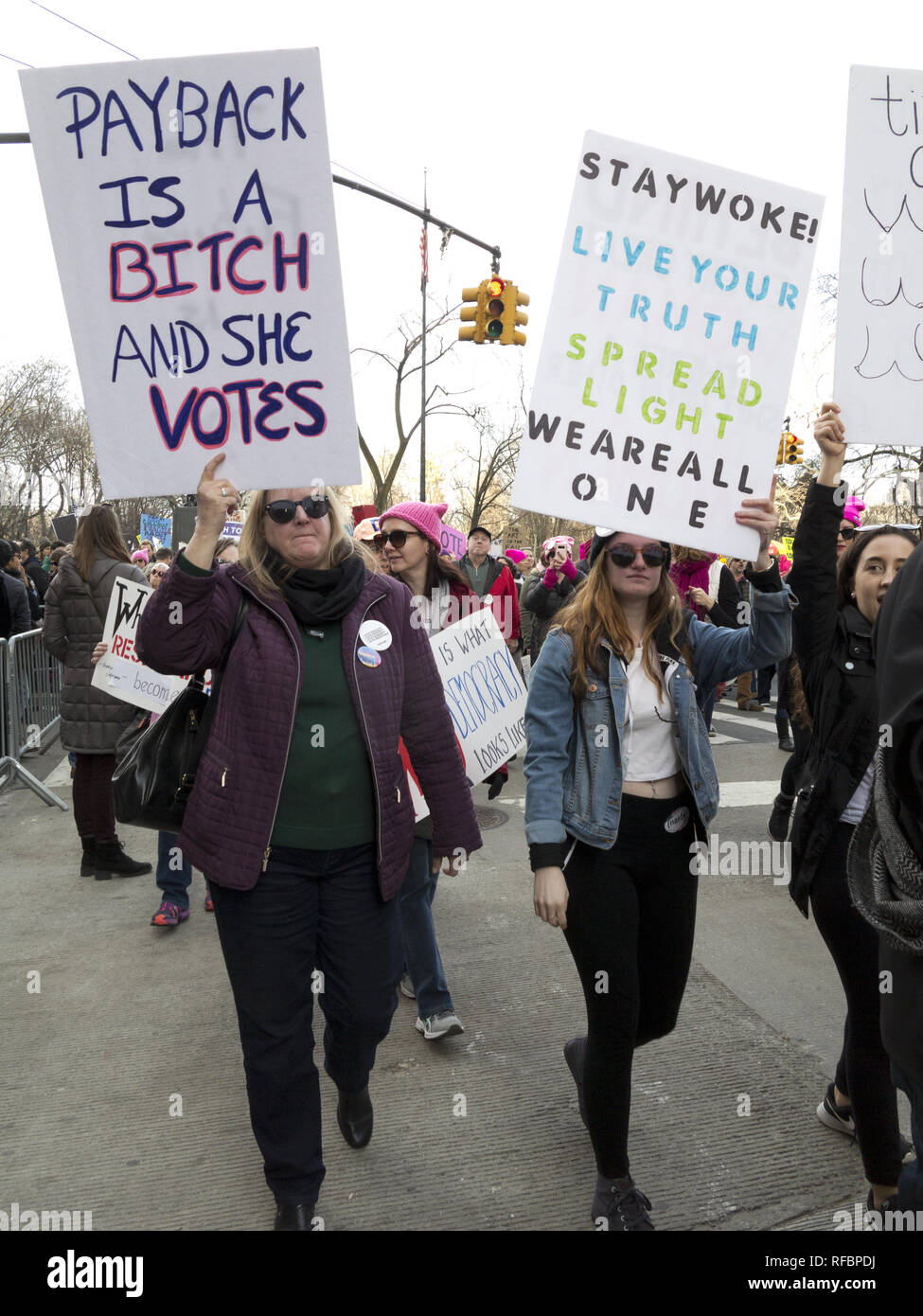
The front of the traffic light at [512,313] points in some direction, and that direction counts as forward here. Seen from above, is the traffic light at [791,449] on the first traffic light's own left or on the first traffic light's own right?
on the first traffic light's own left

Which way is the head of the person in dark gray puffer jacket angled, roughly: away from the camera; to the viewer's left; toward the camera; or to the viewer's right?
away from the camera

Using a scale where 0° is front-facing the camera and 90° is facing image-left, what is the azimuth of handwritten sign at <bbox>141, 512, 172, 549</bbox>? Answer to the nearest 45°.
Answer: approximately 0°
